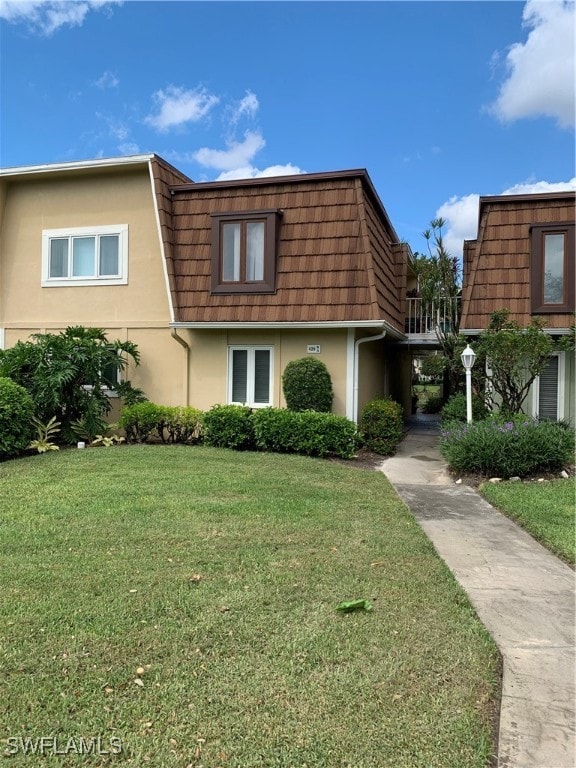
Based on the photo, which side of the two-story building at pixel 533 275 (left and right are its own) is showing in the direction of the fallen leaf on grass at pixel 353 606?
front

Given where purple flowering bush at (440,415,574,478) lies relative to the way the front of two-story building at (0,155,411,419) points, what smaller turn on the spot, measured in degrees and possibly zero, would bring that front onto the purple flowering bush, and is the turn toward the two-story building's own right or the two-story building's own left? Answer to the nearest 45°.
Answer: approximately 45° to the two-story building's own left

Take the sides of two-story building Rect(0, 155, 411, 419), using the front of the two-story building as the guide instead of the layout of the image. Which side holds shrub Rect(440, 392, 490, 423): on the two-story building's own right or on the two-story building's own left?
on the two-story building's own left

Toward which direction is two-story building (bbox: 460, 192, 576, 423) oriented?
toward the camera

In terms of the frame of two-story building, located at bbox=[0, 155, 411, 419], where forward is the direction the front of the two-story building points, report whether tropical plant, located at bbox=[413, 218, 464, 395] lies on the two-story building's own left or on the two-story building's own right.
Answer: on the two-story building's own left

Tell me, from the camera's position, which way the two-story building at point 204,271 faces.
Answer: facing the viewer

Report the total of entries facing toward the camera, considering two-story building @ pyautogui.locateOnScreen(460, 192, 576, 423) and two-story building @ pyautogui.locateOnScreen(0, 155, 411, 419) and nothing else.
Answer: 2

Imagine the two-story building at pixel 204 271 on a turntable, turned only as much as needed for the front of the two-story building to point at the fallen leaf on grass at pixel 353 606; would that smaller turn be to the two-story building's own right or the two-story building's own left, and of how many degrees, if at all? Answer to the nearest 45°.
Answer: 0° — it already faces it
